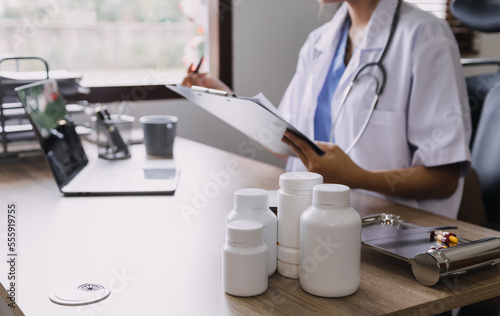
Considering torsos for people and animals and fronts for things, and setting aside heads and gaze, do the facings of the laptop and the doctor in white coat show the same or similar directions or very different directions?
very different directions

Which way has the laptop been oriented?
to the viewer's right

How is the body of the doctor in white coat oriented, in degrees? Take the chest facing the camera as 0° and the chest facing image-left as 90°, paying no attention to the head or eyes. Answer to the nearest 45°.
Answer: approximately 45°

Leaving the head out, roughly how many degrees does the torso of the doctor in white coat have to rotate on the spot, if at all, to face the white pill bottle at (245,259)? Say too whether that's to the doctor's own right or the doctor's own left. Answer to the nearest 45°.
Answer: approximately 45° to the doctor's own left

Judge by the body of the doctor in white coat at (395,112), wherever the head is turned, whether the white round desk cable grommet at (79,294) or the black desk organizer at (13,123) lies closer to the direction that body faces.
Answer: the white round desk cable grommet

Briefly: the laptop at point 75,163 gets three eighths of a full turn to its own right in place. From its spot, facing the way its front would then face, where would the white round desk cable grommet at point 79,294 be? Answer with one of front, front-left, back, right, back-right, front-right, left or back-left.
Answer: front-left

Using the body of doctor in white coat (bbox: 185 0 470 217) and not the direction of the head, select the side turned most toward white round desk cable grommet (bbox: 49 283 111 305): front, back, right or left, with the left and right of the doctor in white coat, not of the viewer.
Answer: front

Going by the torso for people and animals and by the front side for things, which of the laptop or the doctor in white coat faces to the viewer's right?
the laptop

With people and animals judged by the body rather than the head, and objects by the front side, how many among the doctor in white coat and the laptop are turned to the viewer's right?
1

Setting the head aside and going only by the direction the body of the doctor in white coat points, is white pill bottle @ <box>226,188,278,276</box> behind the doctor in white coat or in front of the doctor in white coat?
in front
